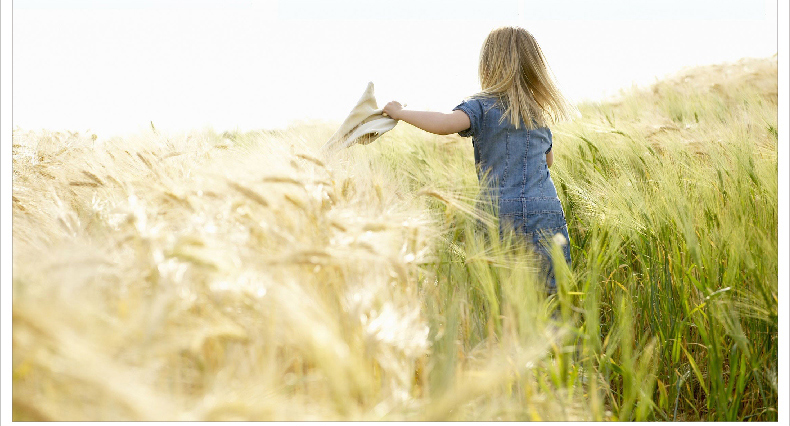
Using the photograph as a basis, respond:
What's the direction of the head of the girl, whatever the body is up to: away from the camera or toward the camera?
away from the camera

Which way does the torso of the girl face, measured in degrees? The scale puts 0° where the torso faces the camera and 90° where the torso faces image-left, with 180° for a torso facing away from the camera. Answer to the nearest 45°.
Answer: approximately 180°
